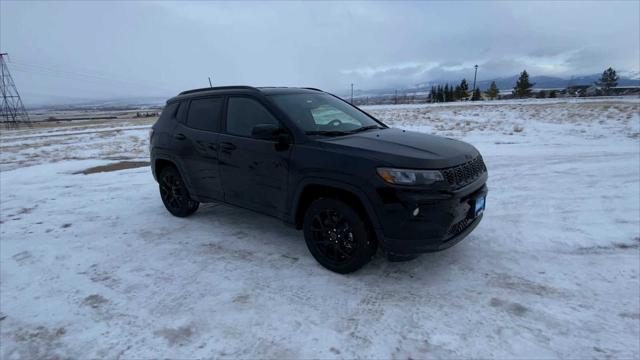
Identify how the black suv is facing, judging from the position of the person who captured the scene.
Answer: facing the viewer and to the right of the viewer
